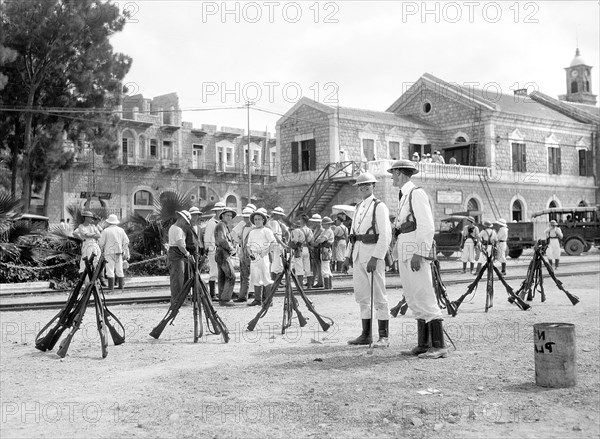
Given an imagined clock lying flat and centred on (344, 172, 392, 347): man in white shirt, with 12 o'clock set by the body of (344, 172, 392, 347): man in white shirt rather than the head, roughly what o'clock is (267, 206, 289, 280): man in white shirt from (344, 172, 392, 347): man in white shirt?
(267, 206, 289, 280): man in white shirt is roughly at 4 o'clock from (344, 172, 392, 347): man in white shirt.

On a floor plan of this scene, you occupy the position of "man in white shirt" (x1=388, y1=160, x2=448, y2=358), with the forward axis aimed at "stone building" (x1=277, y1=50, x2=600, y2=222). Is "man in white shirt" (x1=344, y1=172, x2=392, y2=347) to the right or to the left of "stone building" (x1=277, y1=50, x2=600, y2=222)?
left

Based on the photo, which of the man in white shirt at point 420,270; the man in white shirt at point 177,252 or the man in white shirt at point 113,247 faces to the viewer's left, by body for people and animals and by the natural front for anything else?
the man in white shirt at point 420,270

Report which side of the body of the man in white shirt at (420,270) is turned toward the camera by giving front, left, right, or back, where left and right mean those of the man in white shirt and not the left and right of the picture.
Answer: left

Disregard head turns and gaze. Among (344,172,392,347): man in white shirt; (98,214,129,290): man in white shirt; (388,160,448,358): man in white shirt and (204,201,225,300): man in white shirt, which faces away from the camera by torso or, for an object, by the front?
(98,214,129,290): man in white shirt

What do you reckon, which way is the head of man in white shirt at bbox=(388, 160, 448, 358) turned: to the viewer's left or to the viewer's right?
to the viewer's left

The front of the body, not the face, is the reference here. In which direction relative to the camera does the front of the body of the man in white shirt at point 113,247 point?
away from the camera

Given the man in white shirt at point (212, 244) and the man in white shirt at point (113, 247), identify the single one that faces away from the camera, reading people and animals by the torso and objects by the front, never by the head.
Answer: the man in white shirt at point (113, 247)

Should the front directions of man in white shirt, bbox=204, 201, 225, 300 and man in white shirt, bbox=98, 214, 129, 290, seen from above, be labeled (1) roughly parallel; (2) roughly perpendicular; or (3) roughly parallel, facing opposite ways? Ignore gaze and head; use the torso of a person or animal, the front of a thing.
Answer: roughly perpendicular

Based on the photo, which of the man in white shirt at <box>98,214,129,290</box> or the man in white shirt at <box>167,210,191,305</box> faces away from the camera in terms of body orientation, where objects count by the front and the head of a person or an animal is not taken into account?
the man in white shirt at <box>98,214,129,290</box>
